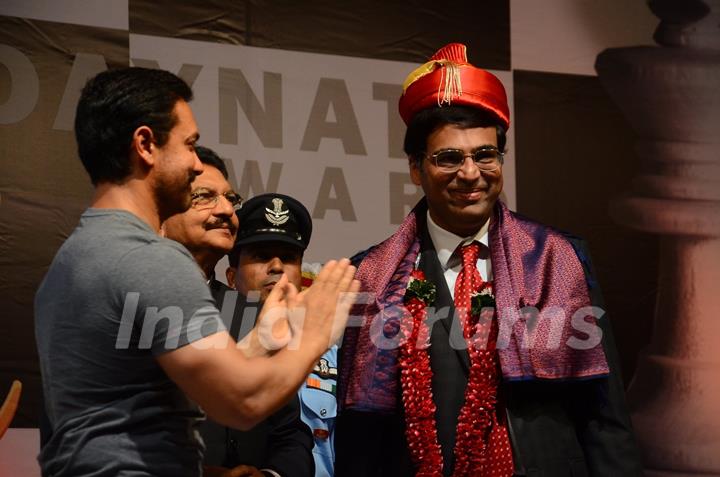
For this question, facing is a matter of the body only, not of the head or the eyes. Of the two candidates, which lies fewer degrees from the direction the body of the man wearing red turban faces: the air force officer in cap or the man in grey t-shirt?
the man in grey t-shirt

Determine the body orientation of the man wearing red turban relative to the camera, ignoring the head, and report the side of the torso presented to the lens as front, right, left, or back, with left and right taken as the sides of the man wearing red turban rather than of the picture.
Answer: front

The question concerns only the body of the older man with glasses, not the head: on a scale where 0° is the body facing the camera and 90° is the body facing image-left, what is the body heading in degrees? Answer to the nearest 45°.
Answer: approximately 315°

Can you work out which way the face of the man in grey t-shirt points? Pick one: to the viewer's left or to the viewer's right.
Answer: to the viewer's right

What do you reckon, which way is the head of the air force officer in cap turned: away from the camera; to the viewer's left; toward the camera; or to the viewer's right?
toward the camera

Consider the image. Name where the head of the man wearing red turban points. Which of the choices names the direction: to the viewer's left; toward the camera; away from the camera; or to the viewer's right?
toward the camera

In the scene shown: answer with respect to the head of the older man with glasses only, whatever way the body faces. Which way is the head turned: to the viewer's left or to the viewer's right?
to the viewer's right

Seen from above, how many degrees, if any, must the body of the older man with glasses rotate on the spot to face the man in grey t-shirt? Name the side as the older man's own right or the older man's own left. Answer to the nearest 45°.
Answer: approximately 45° to the older man's own right

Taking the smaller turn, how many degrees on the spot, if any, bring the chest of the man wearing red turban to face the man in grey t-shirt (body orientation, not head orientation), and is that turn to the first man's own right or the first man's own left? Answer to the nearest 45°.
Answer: approximately 45° to the first man's own right
